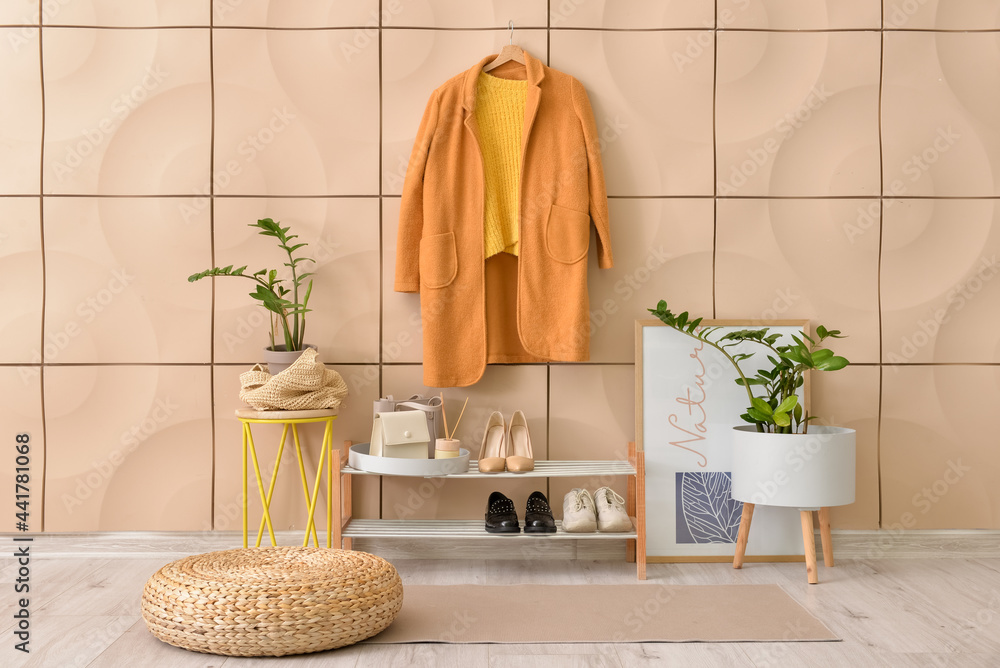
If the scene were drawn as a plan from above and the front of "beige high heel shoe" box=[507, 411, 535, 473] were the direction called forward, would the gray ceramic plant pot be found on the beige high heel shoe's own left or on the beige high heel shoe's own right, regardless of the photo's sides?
on the beige high heel shoe's own right

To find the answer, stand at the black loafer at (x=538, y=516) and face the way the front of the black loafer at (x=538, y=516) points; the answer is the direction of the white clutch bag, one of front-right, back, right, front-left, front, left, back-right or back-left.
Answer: right

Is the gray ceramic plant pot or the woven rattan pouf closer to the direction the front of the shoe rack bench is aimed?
the woven rattan pouf

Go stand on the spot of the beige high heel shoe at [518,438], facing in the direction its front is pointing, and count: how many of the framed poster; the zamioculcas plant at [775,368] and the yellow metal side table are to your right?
1

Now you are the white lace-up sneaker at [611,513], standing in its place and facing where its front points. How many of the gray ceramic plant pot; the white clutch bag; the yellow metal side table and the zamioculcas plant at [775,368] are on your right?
3

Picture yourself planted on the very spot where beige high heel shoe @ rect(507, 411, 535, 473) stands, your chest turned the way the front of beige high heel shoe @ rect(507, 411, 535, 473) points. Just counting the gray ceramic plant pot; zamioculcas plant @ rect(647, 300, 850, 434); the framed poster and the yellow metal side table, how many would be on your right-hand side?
2

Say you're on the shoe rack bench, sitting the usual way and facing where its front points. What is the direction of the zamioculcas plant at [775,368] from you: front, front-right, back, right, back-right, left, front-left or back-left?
left

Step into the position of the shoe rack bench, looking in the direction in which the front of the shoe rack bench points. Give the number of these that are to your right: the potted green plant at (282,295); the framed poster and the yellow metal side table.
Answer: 2
